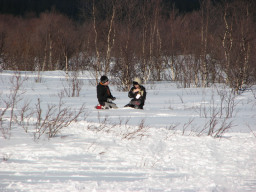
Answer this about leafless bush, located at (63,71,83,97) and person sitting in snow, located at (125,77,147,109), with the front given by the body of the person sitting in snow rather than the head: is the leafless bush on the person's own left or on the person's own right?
on the person's own right

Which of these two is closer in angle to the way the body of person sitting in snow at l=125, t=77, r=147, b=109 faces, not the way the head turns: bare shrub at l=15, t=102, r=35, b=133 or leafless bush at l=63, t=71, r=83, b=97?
the bare shrub

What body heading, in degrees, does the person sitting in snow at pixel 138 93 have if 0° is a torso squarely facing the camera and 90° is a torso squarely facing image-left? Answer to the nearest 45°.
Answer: approximately 45°

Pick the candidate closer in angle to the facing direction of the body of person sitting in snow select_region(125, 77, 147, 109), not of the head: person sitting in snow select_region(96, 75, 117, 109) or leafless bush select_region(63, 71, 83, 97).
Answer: the person sitting in snow

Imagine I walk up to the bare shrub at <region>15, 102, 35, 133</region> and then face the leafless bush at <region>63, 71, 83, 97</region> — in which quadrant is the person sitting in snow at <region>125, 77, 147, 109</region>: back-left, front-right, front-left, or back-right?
front-right

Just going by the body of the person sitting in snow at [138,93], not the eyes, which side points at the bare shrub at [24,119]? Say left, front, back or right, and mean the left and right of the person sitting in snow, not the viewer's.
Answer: front

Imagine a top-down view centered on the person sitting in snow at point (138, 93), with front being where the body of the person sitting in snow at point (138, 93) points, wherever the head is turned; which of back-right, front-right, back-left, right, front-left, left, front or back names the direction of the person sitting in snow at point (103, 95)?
front-right
